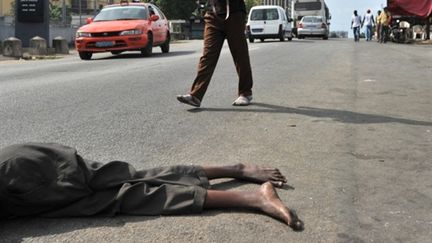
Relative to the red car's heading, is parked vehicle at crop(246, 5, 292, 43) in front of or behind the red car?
behind

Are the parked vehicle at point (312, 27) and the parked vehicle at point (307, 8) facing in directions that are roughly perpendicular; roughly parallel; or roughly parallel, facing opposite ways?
roughly parallel

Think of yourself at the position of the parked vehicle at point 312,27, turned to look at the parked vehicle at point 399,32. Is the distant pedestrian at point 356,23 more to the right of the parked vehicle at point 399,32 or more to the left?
left

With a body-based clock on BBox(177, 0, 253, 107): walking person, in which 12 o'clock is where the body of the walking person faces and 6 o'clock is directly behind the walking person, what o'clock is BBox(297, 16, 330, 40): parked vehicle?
The parked vehicle is roughly at 5 o'clock from the walking person.

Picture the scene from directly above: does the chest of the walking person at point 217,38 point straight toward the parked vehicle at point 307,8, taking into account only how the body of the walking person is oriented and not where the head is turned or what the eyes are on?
no

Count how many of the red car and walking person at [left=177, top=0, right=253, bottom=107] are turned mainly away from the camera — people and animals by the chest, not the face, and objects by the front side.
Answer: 0

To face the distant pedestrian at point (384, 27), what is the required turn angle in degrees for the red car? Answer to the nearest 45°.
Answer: approximately 180°

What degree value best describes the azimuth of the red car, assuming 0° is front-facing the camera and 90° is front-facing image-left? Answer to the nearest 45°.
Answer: approximately 45°

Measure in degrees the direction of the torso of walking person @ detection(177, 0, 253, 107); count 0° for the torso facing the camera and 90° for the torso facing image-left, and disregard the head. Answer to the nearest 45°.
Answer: approximately 45°
